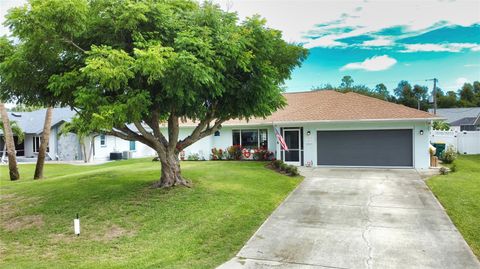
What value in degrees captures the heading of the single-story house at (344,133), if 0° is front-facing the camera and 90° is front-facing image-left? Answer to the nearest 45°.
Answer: approximately 0°

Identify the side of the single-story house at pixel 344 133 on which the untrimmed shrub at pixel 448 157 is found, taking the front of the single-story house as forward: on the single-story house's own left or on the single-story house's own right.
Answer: on the single-story house's own left

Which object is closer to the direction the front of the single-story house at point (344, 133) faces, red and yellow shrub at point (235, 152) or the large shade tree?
the large shade tree

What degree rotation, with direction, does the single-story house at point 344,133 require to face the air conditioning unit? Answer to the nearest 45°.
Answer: approximately 135° to its right

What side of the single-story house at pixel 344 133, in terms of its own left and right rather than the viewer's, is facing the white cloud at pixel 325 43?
back

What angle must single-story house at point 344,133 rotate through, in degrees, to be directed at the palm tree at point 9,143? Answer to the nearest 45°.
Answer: approximately 90° to its right

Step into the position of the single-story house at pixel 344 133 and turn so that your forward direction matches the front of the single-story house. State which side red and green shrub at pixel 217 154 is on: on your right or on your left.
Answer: on your right
